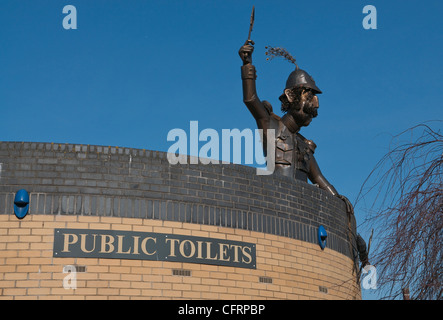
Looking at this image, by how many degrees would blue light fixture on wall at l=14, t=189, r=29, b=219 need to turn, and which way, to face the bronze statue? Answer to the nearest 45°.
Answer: approximately 135° to its left

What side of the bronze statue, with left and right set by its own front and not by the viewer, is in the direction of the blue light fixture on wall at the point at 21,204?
right

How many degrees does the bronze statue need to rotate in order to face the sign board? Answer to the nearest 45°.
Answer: approximately 90° to its right

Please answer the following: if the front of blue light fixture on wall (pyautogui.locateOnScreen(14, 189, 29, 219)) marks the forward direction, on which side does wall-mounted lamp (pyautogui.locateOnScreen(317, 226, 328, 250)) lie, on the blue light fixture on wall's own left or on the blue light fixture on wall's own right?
on the blue light fixture on wall's own left

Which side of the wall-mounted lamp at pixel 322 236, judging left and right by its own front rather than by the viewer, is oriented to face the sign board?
right

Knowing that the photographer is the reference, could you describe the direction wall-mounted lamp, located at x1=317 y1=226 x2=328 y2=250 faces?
facing the viewer and to the right of the viewer

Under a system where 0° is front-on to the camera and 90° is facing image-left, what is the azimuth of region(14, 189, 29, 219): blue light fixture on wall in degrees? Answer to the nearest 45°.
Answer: approximately 0°

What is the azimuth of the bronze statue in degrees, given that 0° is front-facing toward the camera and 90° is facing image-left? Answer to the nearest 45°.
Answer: approximately 315°

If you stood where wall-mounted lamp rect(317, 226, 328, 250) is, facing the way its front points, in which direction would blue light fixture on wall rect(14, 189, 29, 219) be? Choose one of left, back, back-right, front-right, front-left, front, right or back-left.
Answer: right

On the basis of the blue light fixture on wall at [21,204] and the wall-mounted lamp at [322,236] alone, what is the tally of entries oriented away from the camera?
0
